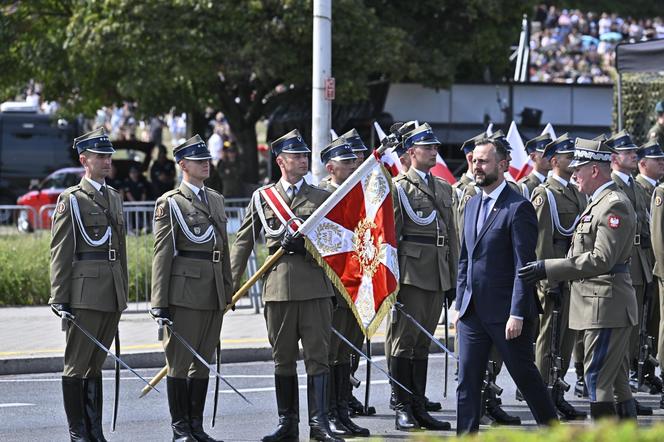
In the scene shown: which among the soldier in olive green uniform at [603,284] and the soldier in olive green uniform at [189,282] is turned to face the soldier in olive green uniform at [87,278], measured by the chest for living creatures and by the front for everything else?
the soldier in olive green uniform at [603,284]

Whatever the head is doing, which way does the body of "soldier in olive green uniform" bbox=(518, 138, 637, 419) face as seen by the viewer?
to the viewer's left

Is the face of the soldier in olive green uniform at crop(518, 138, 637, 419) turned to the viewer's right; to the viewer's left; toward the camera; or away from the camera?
to the viewer's left

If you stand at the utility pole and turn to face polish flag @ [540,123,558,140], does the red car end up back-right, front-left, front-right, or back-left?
back-left

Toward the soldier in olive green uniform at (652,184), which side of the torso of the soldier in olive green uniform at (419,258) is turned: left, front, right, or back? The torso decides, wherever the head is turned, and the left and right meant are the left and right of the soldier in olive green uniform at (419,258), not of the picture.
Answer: left

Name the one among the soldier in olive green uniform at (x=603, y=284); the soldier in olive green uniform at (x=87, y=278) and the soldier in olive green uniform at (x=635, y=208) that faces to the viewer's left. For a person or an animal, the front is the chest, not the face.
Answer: the soldier in olive green uniform at (x=603, y=284)

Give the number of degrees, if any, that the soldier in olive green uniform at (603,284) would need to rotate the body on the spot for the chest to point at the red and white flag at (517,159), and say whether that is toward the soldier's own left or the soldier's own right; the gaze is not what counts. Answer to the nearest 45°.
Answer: approximately 90° to the soldier's own right

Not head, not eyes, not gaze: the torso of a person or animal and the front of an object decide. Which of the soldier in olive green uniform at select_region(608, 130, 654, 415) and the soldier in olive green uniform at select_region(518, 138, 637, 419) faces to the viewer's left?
the soldier in olive green uniform at select_region(518, 138, 637, 419)

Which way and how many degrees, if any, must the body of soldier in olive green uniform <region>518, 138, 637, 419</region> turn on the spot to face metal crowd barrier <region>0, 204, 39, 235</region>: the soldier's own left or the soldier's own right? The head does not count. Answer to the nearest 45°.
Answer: approximately 45° to the soldier's own right
